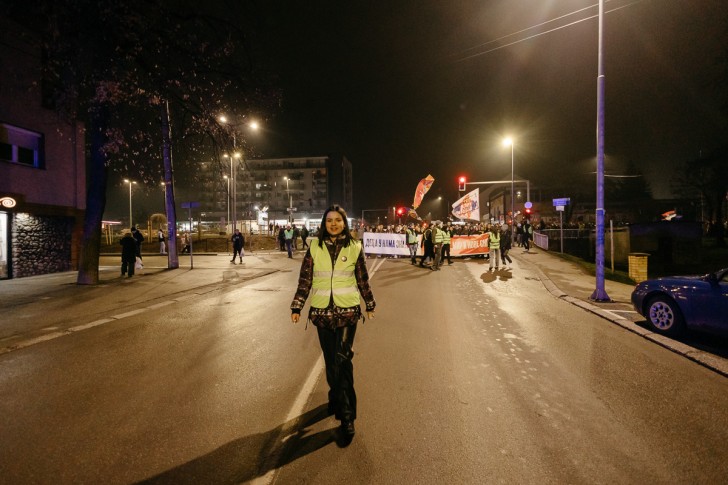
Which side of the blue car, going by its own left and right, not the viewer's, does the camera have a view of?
left

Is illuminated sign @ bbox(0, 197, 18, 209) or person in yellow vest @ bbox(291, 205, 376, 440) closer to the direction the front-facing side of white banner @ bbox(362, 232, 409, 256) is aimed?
the person in yellow vest

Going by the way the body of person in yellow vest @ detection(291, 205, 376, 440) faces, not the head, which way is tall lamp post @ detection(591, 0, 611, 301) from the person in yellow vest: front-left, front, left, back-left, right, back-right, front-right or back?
back-left

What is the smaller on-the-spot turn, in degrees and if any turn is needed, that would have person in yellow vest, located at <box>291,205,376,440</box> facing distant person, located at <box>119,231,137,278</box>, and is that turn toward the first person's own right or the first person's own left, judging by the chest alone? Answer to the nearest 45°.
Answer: approximately 135° to the first person's own right

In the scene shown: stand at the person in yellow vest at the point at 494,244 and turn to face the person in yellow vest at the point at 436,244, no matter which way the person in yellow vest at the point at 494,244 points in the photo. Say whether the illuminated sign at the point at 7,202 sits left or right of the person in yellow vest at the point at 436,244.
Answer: left

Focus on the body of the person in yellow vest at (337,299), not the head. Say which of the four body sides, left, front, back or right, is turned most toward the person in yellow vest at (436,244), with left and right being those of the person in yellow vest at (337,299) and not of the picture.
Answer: back

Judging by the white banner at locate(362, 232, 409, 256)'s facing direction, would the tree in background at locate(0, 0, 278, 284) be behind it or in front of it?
in front

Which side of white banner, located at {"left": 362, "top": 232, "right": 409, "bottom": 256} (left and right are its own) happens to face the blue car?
front

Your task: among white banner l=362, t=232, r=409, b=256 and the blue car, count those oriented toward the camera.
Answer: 1

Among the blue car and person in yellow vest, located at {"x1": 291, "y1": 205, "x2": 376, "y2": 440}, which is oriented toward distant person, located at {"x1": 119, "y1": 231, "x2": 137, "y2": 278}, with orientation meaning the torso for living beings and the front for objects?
the blue car

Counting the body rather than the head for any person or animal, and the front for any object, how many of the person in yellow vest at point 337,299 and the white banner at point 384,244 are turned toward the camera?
2

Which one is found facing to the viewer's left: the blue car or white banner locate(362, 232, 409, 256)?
the blue car

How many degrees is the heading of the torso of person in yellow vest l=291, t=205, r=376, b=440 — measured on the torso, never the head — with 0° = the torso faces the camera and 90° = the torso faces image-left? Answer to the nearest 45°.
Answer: approximately 0°
